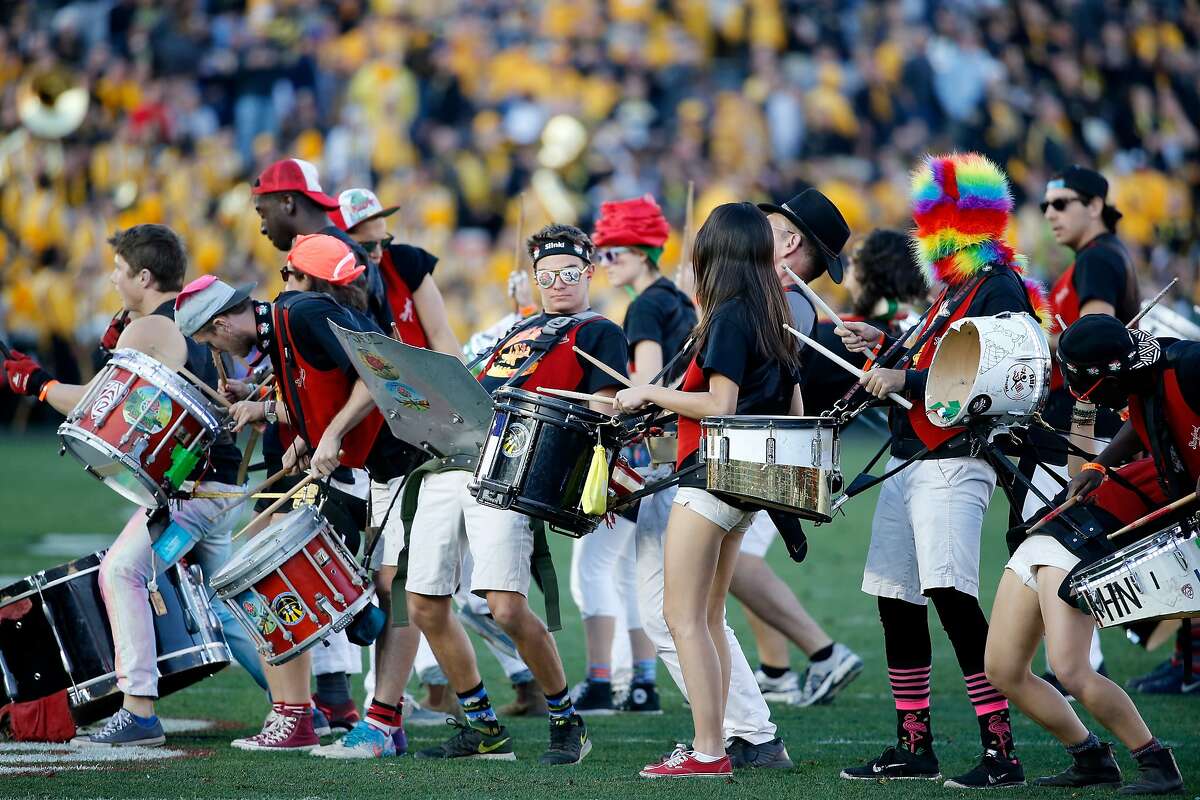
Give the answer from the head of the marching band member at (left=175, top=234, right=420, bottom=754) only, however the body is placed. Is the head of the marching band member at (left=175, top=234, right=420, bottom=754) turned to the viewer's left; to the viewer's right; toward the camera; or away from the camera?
to the viewer's left

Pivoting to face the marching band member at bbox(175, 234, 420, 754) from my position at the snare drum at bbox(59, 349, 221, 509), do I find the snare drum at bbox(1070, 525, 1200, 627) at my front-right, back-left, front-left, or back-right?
front-right

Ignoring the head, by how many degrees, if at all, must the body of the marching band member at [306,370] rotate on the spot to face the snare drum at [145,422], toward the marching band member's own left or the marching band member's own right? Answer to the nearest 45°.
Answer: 0° — they already face it

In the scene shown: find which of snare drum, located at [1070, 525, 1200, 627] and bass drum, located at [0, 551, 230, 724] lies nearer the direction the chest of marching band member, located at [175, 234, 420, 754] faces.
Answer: the bass drum

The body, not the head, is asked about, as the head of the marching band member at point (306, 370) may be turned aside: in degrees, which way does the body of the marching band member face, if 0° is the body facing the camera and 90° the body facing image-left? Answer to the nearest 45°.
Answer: approximately 90°

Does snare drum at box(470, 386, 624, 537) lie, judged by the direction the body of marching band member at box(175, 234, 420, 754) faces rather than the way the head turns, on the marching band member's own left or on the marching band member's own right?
on the marching band member's own left

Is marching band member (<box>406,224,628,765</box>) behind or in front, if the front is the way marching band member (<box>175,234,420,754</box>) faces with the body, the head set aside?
behind
